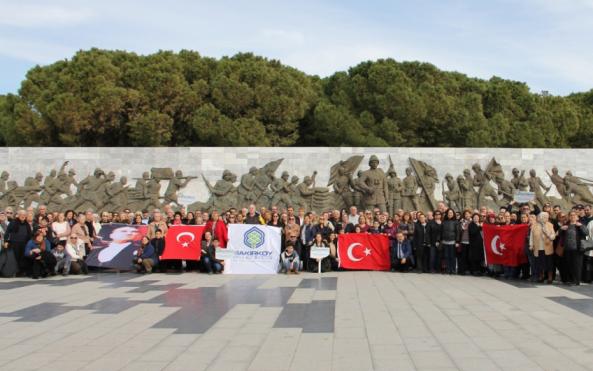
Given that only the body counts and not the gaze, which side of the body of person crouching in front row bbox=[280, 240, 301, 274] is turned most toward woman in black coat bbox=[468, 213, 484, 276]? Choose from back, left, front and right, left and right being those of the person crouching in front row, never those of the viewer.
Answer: left

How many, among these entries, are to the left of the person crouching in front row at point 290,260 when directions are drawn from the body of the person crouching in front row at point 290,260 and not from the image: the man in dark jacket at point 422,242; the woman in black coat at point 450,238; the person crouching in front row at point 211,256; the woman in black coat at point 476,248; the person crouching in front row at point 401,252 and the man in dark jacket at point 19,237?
4

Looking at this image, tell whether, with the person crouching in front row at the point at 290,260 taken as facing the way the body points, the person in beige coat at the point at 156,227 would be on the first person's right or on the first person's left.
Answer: on the first person's right

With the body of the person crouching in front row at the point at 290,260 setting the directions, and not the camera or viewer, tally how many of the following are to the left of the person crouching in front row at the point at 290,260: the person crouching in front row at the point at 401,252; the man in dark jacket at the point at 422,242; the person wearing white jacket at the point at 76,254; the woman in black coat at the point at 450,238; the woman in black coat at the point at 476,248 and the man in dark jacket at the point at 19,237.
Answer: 4

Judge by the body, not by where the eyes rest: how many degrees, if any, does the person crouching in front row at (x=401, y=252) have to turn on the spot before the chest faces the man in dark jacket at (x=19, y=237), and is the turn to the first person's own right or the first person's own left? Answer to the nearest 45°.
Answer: approximately 90° to the first person's own right

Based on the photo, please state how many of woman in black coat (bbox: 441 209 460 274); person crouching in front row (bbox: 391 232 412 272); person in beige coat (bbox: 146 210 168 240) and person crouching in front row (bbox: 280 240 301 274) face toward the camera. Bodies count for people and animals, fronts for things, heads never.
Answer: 4

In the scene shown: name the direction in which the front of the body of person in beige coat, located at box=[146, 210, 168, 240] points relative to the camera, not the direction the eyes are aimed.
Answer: toward the camera

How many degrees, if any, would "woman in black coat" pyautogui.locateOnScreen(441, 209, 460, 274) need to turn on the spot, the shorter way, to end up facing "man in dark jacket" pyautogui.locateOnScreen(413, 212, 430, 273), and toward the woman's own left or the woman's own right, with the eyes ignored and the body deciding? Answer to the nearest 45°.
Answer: approximately 135° to the woman's own right

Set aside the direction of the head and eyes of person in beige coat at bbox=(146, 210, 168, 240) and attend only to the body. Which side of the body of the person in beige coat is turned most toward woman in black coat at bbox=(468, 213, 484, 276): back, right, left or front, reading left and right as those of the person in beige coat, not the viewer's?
left

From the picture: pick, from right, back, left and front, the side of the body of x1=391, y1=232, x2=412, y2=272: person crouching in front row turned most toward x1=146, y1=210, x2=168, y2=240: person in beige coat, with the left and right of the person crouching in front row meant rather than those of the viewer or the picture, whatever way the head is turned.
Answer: right

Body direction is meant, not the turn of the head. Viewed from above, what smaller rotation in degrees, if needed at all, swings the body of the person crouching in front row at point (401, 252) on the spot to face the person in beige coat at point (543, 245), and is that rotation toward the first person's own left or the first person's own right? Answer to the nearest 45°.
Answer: approximately 45° to the first person's own left

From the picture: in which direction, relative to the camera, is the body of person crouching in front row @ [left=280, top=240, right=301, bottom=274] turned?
toward the camera
